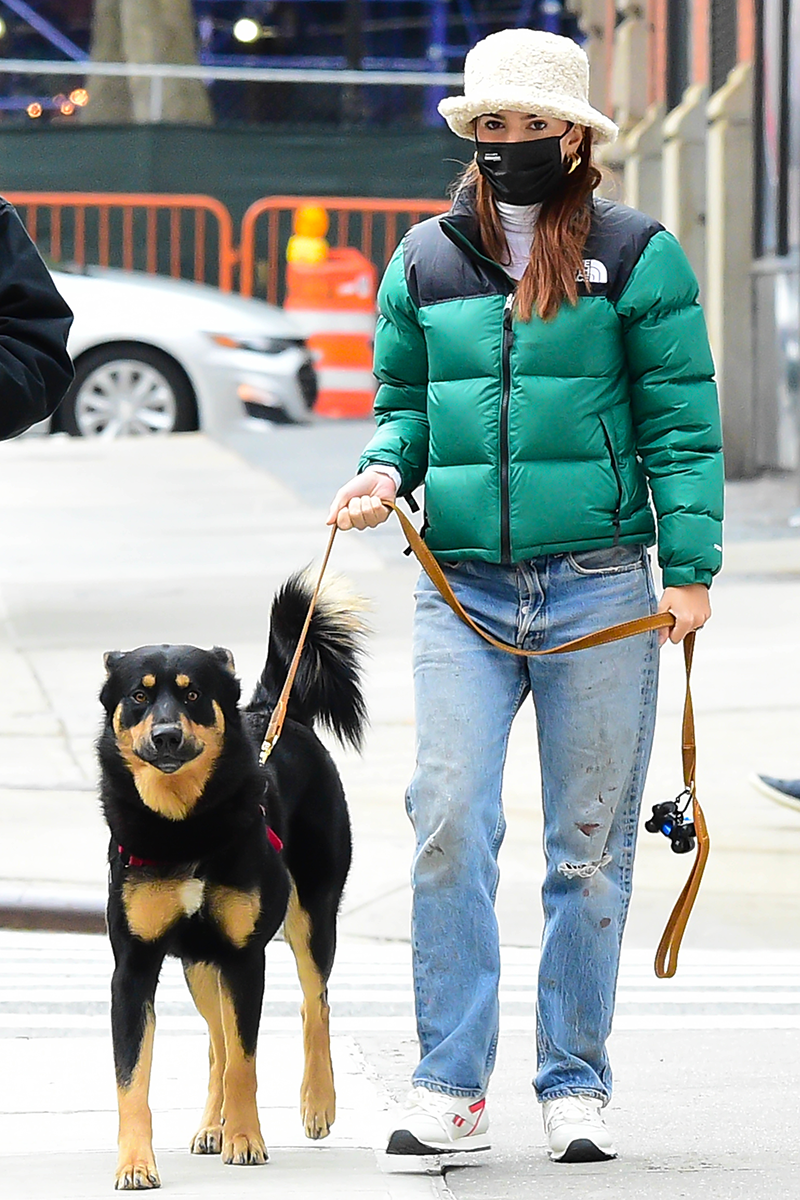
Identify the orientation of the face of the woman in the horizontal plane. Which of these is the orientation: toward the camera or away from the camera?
toward the camera

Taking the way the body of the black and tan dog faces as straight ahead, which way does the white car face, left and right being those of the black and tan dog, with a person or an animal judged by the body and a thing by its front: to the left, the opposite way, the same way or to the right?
to the left

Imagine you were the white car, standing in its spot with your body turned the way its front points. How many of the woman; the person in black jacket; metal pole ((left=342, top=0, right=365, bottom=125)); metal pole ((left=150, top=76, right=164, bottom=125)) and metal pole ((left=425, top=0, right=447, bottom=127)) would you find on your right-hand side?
2

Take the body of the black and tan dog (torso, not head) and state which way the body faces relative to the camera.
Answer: toward the camera

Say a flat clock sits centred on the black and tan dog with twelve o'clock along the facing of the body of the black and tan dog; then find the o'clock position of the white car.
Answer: The white car is roughly at 6 o'clock from the black and tan dog.

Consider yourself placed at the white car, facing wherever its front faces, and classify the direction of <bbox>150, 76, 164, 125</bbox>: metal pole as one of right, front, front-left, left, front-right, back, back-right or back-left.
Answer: left

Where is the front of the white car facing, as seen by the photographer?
facing to the right of the viewer

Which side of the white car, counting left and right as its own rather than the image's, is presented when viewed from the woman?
right

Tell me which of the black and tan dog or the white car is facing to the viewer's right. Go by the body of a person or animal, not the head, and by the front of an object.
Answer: the white car

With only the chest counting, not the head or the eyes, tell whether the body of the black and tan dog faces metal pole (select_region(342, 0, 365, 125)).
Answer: no

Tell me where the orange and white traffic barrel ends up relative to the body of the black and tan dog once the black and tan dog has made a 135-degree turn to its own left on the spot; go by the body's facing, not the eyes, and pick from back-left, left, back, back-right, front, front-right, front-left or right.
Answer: front-left

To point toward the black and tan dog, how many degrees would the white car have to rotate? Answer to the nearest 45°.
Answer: approximately 90° to its right

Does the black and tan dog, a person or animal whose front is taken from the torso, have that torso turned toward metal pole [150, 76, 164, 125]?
no

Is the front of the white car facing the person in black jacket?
no

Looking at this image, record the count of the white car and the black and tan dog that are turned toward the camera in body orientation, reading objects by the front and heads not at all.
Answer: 1

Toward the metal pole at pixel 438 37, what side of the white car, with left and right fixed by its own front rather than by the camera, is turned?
left
